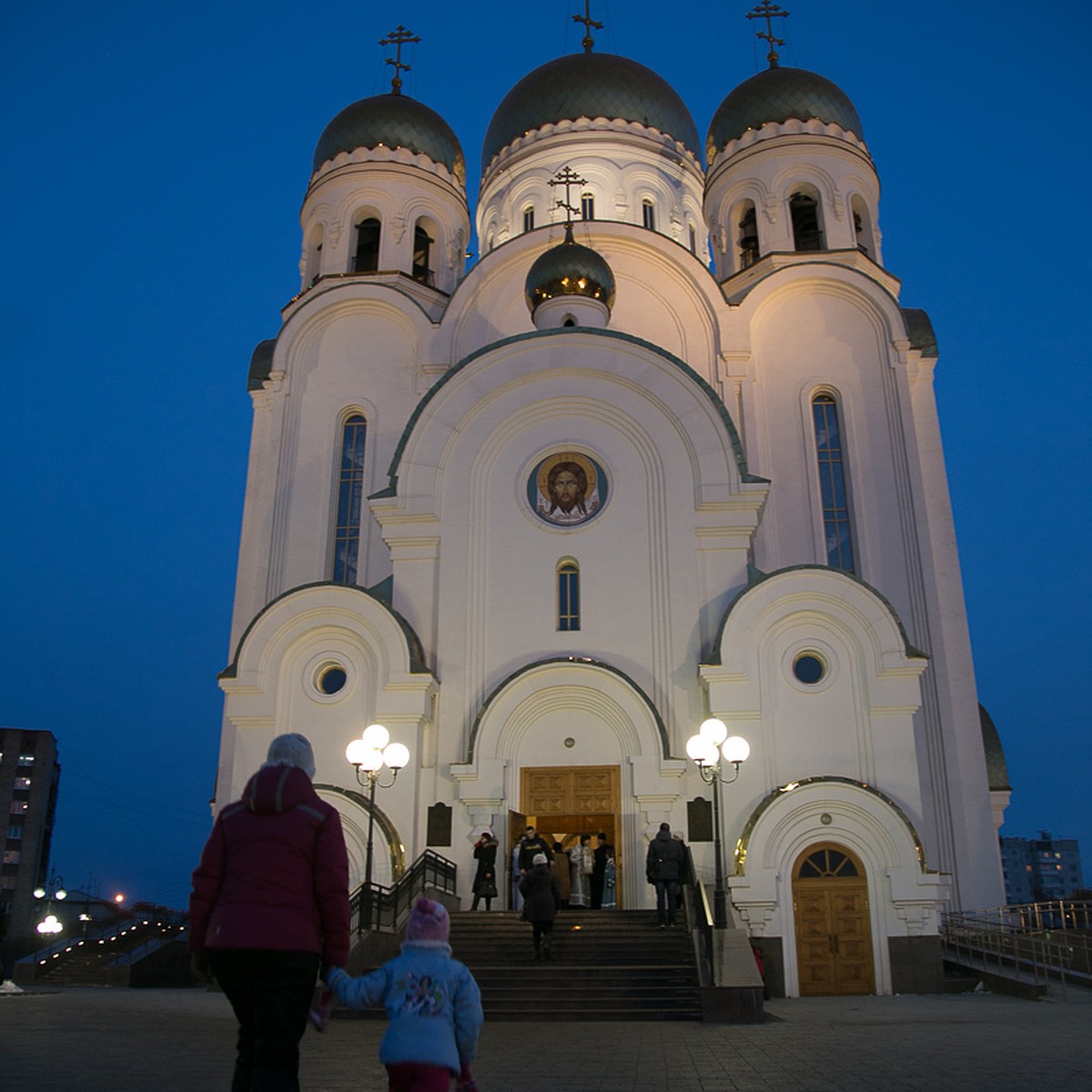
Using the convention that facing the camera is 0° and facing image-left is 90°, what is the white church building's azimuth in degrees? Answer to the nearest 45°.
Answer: approximately 0°

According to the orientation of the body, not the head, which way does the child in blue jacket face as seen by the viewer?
away from the camera

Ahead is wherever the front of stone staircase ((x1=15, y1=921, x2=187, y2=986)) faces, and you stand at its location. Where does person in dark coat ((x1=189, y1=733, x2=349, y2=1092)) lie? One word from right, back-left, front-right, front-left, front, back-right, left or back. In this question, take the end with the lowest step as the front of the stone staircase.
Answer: front-left

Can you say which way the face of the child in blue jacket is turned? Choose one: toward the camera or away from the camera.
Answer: away from the camera

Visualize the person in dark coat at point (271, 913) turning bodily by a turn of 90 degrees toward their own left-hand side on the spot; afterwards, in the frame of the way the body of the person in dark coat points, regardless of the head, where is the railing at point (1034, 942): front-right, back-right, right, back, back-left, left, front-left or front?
back-right

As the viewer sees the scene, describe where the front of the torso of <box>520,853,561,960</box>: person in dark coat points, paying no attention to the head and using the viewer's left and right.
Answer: facing away from the viewer

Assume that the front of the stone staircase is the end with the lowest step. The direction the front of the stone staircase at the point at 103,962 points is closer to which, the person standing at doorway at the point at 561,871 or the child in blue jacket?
the child in blue jacket

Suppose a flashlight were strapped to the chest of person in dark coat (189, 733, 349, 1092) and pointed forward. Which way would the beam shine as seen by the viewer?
away from the camera

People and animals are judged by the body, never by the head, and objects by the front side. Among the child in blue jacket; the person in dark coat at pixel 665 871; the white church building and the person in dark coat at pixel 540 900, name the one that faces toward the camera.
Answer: the white church building

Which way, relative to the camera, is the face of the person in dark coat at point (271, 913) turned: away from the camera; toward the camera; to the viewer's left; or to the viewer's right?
away from the camera

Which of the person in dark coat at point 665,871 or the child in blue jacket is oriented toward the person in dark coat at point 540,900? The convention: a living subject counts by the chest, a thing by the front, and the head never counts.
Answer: the child in blue jacket

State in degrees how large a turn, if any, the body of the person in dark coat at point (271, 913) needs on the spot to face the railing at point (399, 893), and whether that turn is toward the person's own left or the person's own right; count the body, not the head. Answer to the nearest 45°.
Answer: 0° — they already face it

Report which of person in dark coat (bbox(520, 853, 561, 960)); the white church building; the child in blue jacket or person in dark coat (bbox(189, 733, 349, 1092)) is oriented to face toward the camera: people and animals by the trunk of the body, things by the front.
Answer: the white church building
